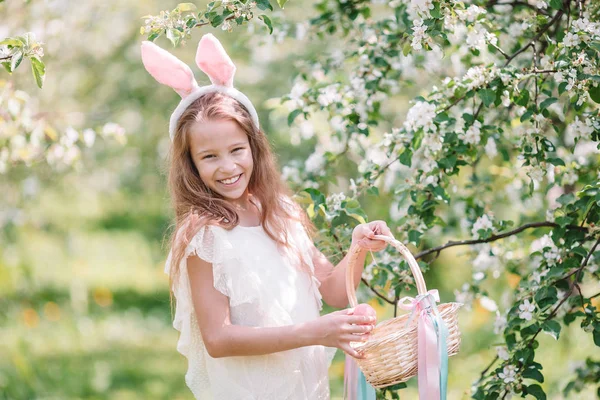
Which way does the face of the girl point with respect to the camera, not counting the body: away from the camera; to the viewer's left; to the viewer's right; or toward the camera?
toward the camera

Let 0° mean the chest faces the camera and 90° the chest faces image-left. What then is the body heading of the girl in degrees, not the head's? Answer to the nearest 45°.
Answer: approximately 315°
